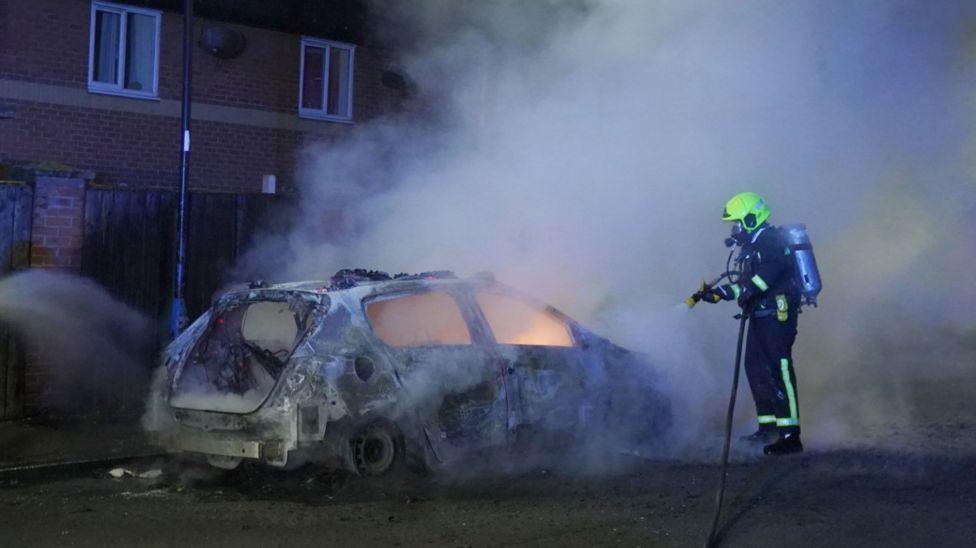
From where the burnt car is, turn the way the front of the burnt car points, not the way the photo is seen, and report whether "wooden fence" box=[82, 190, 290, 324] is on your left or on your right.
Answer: on your left

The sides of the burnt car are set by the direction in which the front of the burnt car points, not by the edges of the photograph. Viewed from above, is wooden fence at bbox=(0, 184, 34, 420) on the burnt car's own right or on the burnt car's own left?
on the burnt car's own left

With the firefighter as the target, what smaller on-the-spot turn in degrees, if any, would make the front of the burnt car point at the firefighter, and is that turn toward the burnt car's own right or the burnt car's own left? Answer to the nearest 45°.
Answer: approximately 45° to the burnt car's own right

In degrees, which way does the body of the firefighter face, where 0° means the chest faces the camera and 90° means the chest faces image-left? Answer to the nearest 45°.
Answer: approximately 90°

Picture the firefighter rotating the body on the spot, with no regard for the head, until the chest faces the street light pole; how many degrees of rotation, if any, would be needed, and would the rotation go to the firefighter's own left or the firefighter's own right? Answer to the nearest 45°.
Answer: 0° — they already face it

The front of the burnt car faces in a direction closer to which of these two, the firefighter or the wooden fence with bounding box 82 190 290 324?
the firefighter

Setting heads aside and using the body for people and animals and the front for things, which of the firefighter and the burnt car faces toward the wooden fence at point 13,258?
the firefighter

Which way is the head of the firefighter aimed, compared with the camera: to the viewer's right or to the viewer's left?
to the viewer's left

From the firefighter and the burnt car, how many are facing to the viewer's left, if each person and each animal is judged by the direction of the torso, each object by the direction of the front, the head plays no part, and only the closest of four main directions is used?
1

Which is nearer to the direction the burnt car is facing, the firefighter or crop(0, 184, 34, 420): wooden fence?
the firefighter

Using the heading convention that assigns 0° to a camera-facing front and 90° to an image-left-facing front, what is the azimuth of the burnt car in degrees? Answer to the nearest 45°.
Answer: approximately 225°

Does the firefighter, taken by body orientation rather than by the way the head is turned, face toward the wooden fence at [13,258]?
yes
